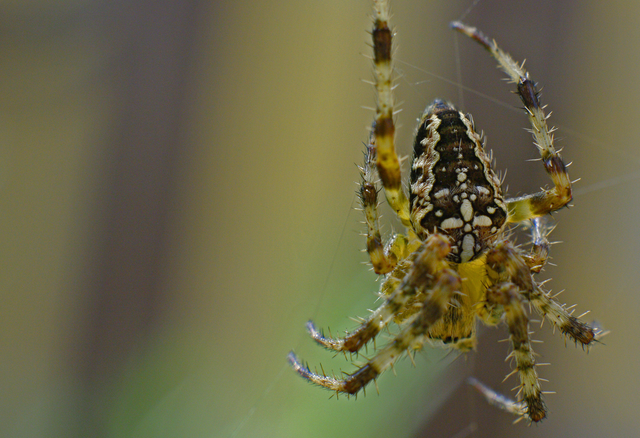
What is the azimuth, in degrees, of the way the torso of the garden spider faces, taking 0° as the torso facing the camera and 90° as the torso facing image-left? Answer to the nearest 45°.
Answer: approximately 0°
